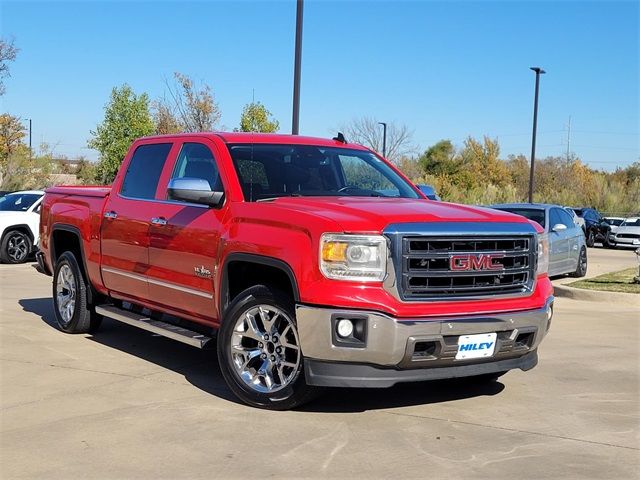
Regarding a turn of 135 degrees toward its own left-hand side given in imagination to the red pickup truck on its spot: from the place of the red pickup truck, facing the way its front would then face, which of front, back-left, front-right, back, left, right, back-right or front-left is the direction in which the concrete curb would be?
front-right

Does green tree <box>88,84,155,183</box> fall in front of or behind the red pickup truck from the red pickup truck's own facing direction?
behind

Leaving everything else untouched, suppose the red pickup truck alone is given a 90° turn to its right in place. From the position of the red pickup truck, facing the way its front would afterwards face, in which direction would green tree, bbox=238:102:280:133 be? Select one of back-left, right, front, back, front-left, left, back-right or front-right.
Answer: back-right

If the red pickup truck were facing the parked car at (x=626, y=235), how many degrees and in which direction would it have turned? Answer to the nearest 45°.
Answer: approximately 90° to its left

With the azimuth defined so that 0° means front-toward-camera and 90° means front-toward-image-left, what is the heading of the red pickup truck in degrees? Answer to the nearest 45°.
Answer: approximately 315°
